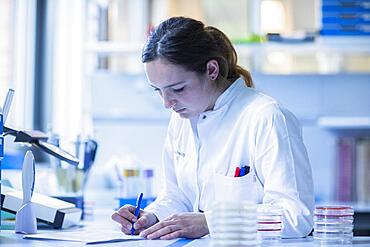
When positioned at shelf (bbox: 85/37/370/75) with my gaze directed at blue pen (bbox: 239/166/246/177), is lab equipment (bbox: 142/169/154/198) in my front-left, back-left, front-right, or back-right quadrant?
front-right

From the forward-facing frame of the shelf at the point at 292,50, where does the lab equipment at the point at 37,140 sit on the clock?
The lab equipment is roughly at 1 o'clock from the shelf.

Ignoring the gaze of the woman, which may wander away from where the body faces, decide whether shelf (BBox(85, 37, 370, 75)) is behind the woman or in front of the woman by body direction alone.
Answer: behind

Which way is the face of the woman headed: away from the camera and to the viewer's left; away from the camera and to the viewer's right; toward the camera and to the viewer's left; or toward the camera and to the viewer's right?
toward the camera and to the viewer's left

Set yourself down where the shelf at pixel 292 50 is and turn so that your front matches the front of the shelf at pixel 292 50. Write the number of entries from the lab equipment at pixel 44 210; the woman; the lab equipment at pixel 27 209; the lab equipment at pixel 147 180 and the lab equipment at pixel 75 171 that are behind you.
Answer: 0

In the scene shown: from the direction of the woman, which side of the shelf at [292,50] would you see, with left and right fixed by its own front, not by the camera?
front

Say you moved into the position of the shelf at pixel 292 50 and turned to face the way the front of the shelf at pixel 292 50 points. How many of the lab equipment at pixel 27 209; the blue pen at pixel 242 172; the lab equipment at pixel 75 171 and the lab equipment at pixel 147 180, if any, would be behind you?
0

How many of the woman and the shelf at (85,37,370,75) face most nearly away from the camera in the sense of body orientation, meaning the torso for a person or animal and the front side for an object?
0

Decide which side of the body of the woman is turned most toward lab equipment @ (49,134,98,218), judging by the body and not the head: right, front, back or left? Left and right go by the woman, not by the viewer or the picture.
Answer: right

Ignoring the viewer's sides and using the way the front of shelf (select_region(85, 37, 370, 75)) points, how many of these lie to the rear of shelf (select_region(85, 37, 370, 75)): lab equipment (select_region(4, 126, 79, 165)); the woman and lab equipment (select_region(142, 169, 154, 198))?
0

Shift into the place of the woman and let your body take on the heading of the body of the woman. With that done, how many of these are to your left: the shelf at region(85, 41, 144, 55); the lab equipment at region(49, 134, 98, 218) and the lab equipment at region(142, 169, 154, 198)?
0

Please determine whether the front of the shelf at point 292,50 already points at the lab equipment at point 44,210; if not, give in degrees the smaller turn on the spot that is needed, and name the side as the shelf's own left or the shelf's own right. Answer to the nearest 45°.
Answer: approximately 45° to the shelf's own right

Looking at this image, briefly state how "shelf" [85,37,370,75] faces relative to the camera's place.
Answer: facing the viewer
